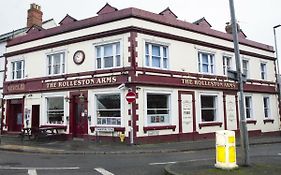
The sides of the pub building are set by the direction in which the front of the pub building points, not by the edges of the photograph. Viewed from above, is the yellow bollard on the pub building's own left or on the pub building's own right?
on the pub building's own left

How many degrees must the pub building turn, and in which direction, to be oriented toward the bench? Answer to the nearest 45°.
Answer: approximately 45° to its right

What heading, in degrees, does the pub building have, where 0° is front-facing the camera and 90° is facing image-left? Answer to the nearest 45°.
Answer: approximately 45°
